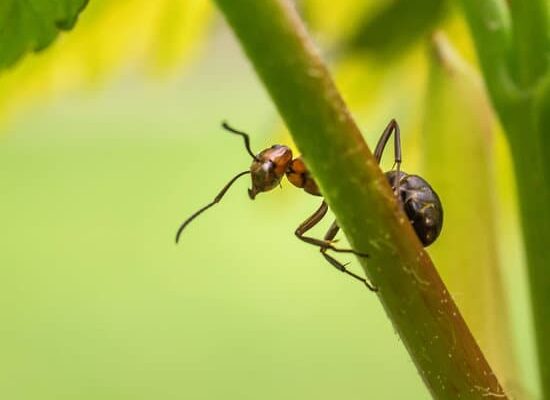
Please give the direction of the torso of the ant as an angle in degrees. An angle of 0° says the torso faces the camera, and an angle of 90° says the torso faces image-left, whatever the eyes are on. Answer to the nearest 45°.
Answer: approximately 90°
